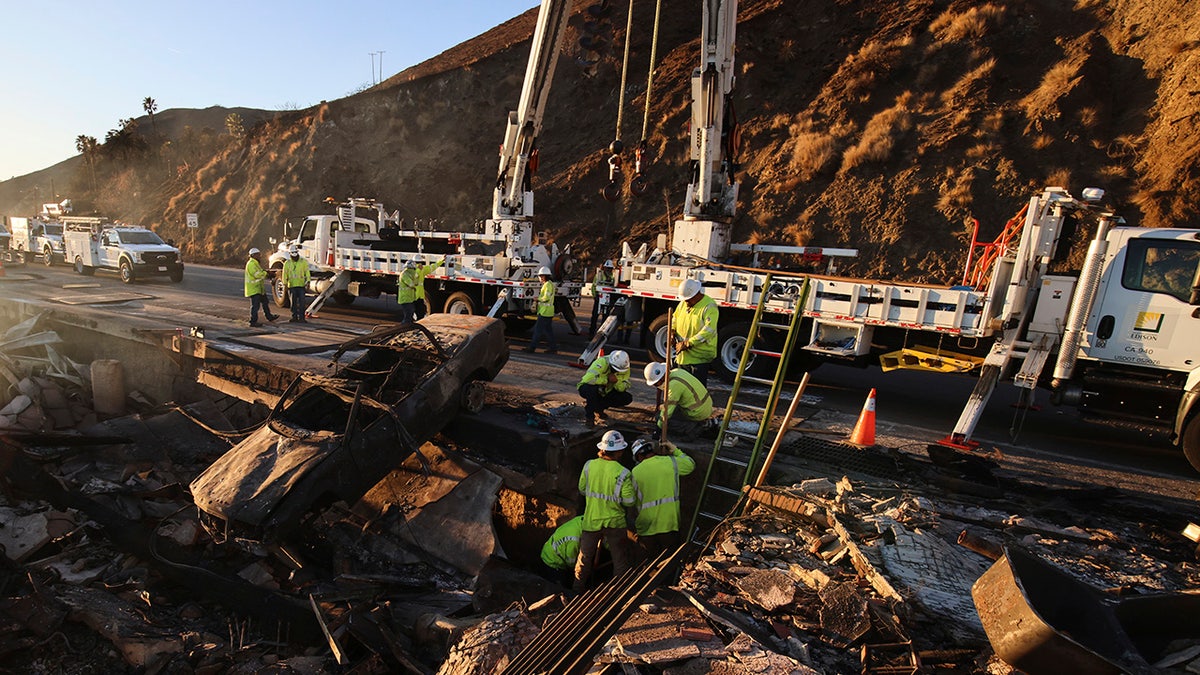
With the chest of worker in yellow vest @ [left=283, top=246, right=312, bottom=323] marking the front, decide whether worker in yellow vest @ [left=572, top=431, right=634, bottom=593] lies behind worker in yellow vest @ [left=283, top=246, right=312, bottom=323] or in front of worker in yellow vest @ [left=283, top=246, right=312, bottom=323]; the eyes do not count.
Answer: in front

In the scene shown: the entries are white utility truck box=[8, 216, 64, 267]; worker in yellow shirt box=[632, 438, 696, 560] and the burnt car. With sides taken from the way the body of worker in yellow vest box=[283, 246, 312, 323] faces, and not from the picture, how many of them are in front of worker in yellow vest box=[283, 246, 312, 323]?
2

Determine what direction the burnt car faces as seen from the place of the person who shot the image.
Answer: facing the viewer and to the left of the viewer

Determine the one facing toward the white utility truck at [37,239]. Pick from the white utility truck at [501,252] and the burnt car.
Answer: the white utility truck at [501,252]

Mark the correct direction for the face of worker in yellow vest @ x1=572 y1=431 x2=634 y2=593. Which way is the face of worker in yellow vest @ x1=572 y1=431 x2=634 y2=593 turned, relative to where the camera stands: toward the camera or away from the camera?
away from the camera

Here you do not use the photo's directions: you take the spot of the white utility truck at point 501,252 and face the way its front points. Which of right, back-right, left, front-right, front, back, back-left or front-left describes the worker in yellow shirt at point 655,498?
back-left

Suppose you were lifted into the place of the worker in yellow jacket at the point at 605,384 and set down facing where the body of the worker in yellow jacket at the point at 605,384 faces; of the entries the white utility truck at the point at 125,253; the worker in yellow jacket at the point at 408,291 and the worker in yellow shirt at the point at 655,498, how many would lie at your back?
2

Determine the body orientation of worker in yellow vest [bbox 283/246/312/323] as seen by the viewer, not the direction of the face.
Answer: toward the camera

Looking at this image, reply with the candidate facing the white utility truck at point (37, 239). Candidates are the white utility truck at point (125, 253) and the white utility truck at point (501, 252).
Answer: the white utility truck at point (501, 252)

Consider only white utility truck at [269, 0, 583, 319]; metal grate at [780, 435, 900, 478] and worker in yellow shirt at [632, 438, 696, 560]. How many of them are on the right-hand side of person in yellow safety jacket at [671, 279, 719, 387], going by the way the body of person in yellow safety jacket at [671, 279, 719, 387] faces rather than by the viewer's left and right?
1

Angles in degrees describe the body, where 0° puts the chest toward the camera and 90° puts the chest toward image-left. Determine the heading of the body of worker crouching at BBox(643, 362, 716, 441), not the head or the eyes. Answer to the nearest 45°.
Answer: approximately 90°

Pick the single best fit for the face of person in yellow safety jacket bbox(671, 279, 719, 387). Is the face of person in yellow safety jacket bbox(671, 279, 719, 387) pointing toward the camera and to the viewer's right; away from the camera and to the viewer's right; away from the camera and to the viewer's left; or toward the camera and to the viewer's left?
toward the camera and to the viewer's left

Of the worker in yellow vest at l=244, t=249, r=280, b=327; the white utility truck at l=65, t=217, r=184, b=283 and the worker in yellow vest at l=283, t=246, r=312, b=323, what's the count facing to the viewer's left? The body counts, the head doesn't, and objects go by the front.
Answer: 0
